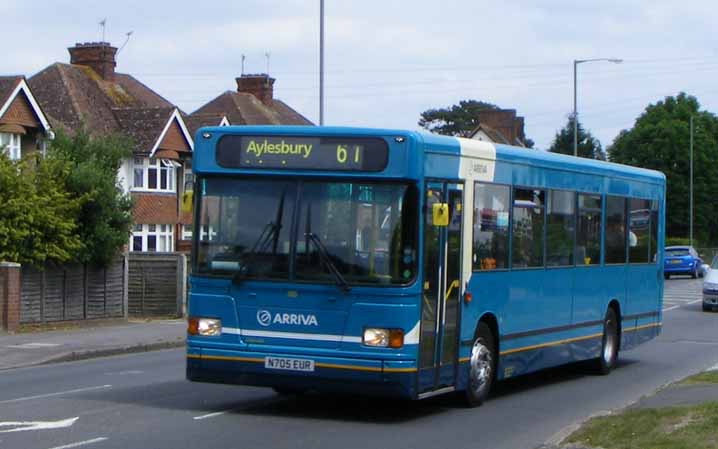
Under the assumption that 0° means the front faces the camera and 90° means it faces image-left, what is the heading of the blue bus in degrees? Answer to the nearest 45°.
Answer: approximately 45°

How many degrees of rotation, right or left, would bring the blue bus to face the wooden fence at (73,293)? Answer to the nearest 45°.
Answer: approximately 90° to its right

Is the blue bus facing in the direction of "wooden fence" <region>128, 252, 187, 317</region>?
no

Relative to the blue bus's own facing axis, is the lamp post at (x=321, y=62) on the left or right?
on its right

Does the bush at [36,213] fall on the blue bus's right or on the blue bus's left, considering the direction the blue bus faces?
on its right

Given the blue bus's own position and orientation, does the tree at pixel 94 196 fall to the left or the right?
on its right
